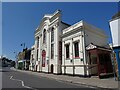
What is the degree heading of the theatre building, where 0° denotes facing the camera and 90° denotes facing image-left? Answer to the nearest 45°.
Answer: approximately 45°

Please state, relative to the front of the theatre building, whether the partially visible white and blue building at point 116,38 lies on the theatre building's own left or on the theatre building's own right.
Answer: on the theatre building's own left
